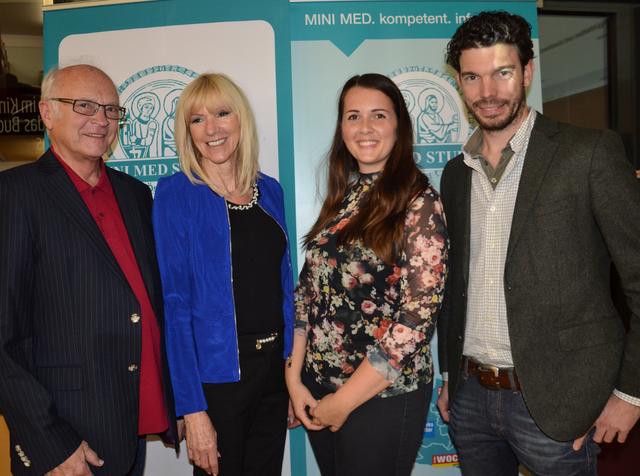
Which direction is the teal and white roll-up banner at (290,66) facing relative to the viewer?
toward the camera

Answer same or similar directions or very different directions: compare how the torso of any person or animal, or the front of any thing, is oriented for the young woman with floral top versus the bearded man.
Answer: same or similar directions

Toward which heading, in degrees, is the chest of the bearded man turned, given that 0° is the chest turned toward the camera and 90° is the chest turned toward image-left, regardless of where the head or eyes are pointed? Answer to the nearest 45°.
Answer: approximately 45°

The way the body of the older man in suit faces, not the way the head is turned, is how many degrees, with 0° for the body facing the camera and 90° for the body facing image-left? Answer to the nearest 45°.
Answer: approximately 315°

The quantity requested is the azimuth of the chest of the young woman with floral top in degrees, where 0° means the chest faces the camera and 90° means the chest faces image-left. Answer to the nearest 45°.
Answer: approximately 45°

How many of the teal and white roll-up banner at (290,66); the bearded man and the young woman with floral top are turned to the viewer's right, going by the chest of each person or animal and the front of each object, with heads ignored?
0

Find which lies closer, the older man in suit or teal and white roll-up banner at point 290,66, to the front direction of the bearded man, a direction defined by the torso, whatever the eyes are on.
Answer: the older man in suit

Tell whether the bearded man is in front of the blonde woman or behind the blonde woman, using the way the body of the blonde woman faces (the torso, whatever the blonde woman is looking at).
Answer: in front

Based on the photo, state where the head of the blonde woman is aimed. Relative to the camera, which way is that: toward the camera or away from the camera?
toward the camera

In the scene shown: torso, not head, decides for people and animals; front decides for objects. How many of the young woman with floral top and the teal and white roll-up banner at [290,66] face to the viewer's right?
0

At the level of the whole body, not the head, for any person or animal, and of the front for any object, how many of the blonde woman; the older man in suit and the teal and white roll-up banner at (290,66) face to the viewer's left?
0

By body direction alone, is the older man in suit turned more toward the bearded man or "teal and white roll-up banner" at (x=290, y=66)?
the bearded man

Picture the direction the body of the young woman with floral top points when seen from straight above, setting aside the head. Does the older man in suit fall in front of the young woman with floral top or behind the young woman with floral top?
in front
